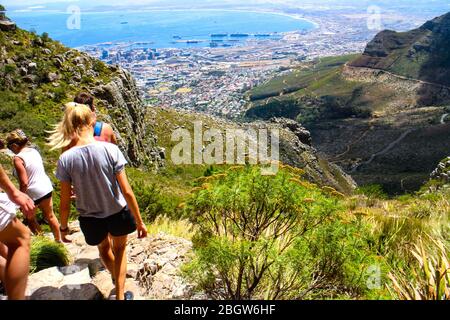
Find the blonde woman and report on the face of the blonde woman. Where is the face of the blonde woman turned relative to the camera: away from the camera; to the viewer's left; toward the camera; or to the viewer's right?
away from the camera

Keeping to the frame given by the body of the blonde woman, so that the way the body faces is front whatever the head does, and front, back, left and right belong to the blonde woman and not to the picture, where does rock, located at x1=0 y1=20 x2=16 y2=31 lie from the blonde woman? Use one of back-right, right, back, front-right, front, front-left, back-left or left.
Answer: front

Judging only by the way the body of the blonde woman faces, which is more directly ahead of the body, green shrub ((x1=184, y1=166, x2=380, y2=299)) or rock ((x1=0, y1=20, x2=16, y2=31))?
the rock

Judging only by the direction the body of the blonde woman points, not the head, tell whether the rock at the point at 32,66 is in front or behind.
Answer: in front

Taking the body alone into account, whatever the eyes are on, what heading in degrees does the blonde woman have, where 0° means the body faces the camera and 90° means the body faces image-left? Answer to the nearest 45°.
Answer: approximately 180°

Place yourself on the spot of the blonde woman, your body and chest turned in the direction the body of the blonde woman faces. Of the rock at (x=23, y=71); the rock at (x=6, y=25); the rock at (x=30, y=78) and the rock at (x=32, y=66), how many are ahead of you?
4

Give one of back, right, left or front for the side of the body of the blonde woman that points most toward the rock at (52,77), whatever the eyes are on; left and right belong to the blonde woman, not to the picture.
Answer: front
